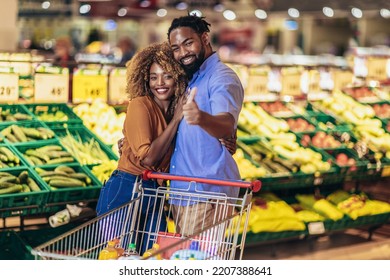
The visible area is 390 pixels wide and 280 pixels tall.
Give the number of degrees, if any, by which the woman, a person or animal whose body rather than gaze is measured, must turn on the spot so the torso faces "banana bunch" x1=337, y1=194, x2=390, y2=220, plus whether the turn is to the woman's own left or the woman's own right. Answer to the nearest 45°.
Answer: approximately 90° to the woman's own left

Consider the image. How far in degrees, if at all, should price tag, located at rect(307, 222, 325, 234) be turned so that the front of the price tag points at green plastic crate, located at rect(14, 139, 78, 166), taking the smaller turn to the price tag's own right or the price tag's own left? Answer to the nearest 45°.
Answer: approximately 45° to the price tag's own right

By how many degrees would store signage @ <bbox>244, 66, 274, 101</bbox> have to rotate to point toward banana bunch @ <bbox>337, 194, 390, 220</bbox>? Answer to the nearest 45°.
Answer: approximately 45° to its left

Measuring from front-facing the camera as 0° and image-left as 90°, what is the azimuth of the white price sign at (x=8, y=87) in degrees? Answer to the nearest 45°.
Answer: approximately 0°

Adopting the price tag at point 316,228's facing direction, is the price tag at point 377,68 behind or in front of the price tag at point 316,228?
behind

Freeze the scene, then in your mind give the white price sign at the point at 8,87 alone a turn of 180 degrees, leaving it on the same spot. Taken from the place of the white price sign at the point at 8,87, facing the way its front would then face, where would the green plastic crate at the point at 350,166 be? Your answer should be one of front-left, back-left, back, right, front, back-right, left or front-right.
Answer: right
